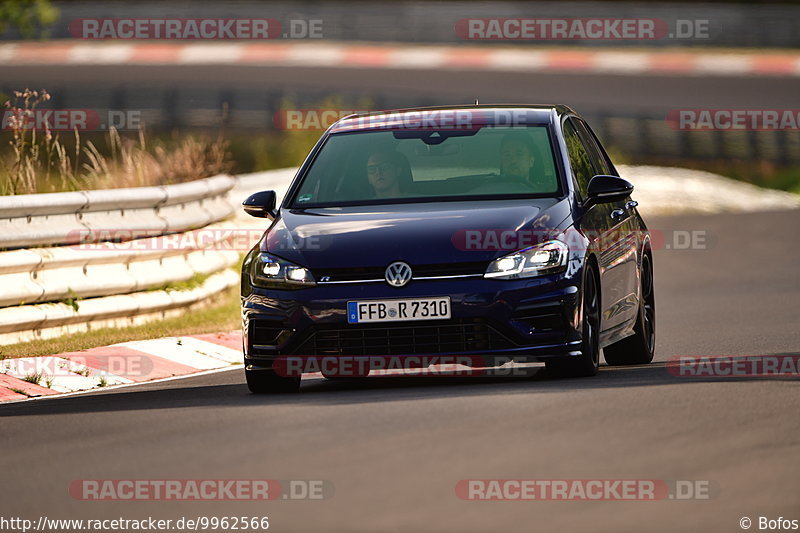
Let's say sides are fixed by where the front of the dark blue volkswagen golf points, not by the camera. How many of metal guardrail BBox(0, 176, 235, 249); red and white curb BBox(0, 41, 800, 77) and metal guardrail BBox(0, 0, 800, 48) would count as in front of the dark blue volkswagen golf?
0

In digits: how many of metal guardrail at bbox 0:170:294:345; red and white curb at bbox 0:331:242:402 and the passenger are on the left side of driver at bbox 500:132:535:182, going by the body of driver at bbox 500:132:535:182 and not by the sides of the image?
0

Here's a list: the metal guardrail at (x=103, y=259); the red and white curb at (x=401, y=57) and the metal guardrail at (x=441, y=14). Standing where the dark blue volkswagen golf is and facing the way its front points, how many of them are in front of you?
0

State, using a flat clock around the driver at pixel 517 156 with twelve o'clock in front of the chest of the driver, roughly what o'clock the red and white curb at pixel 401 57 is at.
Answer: The red and white curb is roughly at 6 o'clock from the driver.

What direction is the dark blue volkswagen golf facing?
toward the camera

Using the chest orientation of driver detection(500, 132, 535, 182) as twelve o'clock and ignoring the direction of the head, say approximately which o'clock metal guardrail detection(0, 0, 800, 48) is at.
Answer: The metal guardrail is roughly at 6 o'clock from the driver.

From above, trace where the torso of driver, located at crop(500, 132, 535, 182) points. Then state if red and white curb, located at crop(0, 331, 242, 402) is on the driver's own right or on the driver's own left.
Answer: on the driver's own right

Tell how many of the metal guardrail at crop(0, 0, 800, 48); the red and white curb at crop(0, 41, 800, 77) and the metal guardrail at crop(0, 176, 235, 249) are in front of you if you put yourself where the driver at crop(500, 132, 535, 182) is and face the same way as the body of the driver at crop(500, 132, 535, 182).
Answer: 0

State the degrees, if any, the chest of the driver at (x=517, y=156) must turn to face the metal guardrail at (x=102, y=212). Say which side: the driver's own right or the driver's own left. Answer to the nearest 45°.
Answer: approximately 135° to the driver's own right

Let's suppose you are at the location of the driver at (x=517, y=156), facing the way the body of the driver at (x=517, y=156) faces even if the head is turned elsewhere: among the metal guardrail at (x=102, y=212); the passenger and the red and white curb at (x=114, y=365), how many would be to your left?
0

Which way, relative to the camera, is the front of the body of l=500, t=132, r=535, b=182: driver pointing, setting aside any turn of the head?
toward the camera

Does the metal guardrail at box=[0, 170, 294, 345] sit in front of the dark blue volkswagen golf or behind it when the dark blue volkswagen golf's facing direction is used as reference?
behind

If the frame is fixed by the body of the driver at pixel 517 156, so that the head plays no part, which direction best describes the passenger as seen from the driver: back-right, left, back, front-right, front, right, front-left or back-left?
right

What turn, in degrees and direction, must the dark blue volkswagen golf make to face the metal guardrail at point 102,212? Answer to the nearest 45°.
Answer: approximately 135° to its right

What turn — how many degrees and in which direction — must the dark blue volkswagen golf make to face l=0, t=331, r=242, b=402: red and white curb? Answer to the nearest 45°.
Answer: approximately 135° to its right

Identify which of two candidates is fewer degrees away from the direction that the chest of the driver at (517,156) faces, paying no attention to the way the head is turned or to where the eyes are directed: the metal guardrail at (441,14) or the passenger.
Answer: the passenger

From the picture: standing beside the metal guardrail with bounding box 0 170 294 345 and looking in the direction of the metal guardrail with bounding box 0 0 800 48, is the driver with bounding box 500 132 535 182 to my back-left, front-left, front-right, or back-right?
back-right
